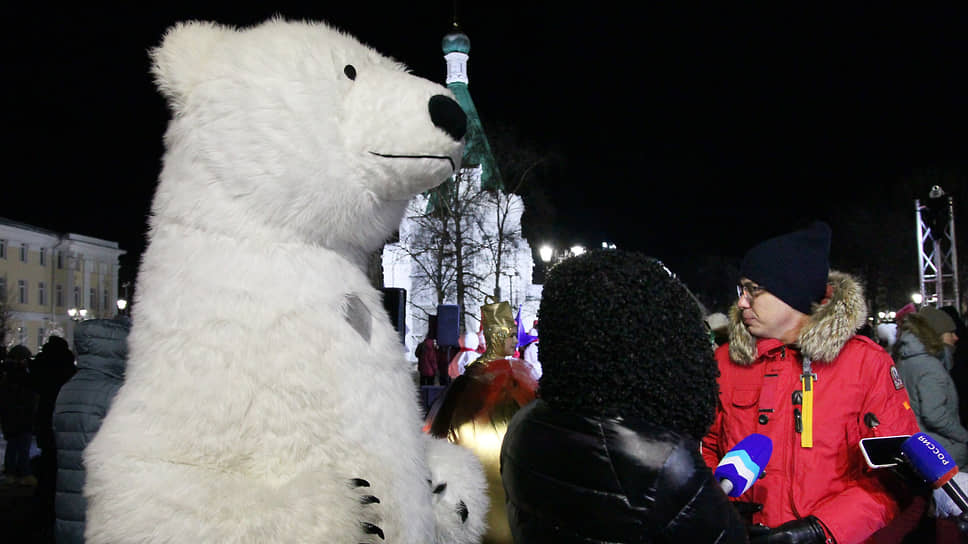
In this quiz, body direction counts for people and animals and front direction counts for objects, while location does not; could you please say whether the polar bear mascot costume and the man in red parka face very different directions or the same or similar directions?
very different directions

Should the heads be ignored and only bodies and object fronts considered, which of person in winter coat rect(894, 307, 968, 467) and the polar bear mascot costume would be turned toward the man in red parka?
the polar bear mascot costume

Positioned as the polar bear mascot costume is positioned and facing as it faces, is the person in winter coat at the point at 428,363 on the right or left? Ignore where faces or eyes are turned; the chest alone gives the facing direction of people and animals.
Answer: on its left

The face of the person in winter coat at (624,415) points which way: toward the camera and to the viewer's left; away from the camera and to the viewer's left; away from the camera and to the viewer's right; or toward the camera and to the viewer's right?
away from the camera and to the viewer's right
